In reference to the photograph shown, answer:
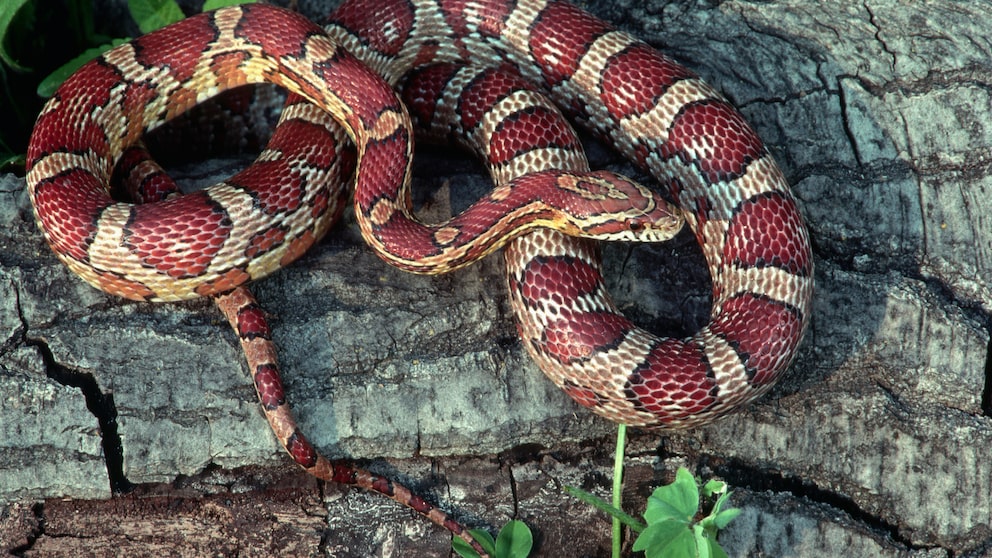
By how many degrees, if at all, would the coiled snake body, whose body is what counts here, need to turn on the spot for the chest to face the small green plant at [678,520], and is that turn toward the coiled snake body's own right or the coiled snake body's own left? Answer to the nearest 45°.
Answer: approximately 45° to the coiled snake body's own right

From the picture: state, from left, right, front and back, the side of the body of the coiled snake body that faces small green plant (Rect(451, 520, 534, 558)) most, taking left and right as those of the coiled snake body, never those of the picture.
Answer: right

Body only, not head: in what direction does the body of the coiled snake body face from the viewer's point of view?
to the viewer's right

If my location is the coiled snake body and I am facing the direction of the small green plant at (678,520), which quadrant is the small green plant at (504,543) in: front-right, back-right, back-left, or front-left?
front-right
